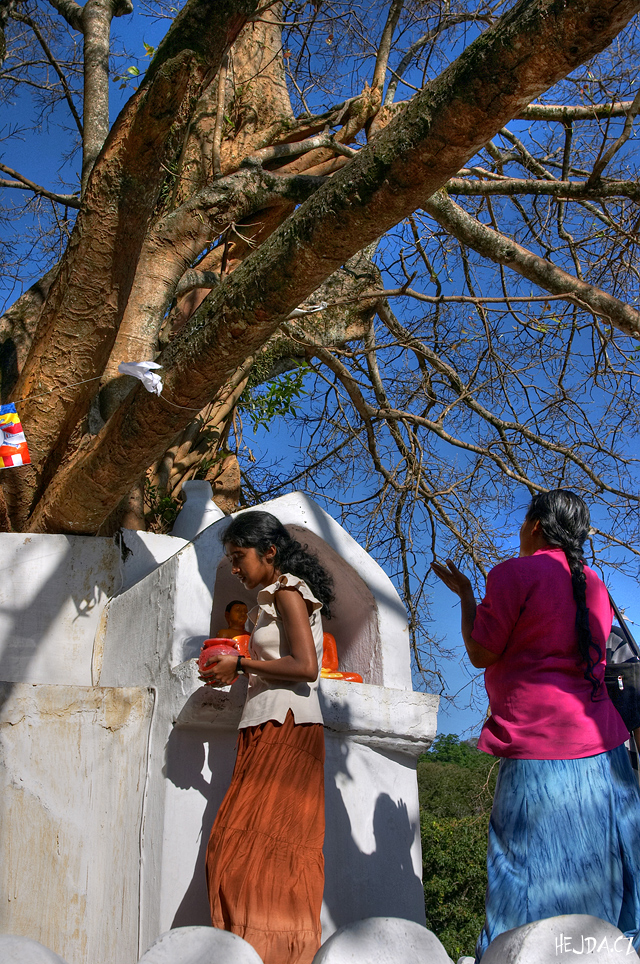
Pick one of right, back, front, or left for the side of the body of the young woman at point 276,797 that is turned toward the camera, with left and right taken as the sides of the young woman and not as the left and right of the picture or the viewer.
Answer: left

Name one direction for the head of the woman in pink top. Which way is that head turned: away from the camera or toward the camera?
away from the camera

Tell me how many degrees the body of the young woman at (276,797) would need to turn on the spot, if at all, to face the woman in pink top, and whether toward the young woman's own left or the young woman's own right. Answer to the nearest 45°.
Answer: approximately 135° to the young woman's own left

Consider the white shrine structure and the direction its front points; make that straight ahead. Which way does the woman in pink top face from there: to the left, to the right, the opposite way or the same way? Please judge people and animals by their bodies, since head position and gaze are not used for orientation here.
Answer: the opposite way

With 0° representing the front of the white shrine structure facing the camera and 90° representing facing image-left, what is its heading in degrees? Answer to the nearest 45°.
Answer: approximately 315°

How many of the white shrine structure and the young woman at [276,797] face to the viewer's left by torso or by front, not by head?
1

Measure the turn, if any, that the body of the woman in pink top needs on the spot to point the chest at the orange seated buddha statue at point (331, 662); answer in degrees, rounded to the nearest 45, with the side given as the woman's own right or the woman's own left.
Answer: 0° — they already face it

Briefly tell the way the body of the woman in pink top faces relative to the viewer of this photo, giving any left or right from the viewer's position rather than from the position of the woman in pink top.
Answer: facing away from the viewer and to the left of the viewer
